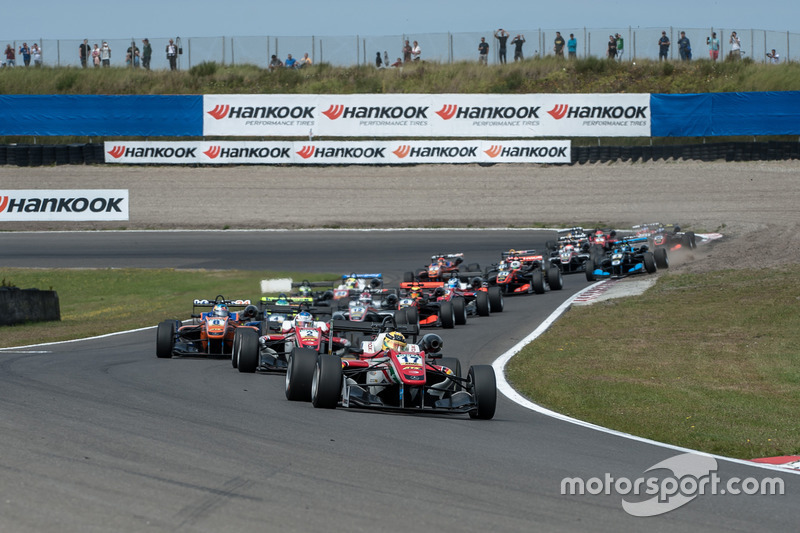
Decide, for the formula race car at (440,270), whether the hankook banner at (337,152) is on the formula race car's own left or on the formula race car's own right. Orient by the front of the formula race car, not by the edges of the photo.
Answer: on the formula race car's own right

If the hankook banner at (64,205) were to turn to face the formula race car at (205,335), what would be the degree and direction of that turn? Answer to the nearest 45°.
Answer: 0° — it already faces it

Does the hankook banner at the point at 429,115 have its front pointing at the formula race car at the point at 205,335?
yes

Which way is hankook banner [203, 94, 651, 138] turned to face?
toward the camera

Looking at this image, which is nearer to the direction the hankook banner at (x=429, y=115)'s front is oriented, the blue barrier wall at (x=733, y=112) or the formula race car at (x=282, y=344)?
the formula race car

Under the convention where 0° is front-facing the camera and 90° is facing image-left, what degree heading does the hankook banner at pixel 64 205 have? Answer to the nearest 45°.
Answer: approximately 0°

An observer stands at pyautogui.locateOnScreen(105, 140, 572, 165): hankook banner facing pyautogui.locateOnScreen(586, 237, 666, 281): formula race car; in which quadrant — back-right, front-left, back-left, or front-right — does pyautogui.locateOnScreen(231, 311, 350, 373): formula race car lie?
front-right

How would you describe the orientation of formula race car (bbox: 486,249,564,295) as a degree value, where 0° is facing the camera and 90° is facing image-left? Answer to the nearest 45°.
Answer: approximately 45°

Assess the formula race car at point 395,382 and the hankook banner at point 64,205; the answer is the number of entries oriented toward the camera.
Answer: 2

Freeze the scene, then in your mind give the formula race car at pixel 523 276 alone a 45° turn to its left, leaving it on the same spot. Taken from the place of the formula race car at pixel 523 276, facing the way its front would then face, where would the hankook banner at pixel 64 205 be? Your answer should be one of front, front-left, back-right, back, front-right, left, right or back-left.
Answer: back-right

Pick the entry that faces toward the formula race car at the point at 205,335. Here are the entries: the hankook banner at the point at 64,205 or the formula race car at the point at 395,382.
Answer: the hankook banner

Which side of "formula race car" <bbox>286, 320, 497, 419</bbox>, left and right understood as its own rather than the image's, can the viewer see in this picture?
front

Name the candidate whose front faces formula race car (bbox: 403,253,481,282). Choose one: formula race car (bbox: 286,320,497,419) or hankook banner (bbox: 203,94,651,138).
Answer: the hankook banner

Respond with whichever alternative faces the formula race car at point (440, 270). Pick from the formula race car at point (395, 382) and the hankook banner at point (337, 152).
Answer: the hankook banner

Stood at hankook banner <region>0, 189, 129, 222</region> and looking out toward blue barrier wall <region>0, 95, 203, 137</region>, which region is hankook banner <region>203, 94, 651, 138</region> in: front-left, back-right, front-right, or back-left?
front-right

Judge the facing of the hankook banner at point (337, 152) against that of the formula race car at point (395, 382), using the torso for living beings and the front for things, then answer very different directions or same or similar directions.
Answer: same or similar directions

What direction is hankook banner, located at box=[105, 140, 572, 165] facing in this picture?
toward the camera
